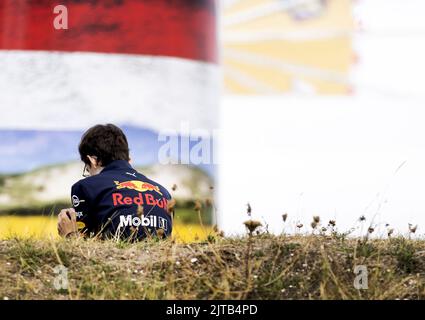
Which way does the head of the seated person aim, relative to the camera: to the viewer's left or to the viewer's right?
to the viewer's left

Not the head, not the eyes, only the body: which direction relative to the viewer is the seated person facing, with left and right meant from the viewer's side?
facing away from the viewer and to the left of the viewer
